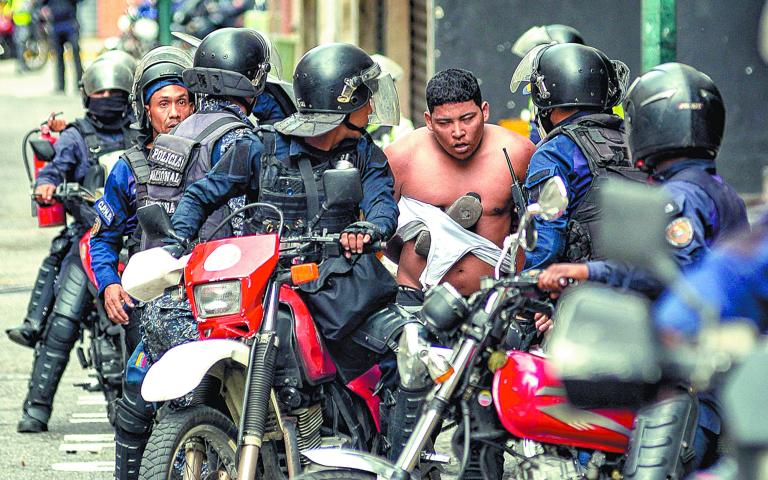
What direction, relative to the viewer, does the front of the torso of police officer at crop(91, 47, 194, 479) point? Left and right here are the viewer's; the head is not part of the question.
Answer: facing the viewer and to the right of the viewer

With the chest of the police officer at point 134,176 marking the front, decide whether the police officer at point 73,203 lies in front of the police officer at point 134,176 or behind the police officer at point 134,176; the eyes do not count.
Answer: behind

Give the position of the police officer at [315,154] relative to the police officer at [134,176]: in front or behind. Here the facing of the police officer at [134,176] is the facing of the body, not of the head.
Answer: in front

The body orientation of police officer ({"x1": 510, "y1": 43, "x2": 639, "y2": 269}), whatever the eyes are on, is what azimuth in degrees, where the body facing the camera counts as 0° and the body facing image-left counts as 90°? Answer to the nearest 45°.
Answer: approximately 135°

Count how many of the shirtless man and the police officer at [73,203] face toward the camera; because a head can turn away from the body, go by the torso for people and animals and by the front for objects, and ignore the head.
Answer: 2

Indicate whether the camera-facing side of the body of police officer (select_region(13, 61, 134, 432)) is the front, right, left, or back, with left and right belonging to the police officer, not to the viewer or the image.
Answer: front

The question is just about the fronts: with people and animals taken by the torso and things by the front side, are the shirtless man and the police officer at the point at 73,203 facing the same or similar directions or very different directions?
same or similar directions

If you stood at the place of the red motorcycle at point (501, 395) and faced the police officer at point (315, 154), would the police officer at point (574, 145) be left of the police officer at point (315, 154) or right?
right

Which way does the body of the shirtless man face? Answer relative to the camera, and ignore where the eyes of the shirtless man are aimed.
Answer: toward the camera

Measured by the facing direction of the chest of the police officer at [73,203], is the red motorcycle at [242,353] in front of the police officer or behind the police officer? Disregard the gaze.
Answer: in front

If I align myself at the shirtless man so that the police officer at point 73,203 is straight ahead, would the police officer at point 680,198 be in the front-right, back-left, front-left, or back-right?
back-left

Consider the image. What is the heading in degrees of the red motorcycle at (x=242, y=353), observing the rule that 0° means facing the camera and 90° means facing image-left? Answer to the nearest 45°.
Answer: approximately 45°

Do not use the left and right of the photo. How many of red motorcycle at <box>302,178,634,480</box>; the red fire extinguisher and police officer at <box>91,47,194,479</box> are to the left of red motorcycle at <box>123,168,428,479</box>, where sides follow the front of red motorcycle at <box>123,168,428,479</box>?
1

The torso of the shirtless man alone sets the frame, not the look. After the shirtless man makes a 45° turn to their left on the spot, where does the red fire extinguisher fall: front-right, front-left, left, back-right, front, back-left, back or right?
back

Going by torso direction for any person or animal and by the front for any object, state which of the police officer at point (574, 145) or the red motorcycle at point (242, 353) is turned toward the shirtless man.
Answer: the police officer

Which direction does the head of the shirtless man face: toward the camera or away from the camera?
toward the camera

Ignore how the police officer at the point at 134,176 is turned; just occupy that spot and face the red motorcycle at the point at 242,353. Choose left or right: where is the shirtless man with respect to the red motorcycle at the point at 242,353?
left

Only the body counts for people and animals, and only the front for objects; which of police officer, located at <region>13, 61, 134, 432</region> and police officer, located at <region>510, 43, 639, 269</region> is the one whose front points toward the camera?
police officer, located at <region>13, 61, 134, 432</region>

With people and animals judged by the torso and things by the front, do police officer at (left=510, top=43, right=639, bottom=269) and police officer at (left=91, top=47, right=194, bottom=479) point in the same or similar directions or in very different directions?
very different directions

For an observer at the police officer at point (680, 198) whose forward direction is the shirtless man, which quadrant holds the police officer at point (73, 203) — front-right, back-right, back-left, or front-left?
front-left
